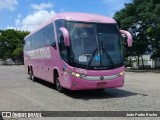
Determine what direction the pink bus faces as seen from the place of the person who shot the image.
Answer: facing the viewer and to the right of the viewer

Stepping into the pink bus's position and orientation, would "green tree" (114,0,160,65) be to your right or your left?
on your left
